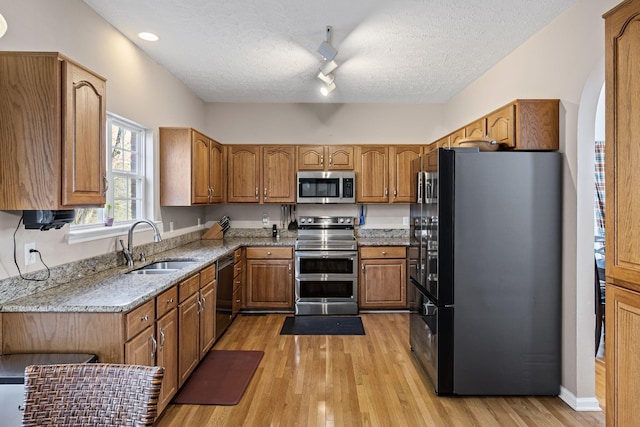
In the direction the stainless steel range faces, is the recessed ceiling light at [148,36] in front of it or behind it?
in front

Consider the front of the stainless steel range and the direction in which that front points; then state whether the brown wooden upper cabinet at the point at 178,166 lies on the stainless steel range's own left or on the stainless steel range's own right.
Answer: on the stainless steel range's own right

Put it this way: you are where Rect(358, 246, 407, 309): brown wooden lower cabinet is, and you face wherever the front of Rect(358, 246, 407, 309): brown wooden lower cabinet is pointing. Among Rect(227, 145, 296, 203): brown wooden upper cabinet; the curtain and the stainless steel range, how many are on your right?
2

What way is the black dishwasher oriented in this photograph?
to the viewer's right

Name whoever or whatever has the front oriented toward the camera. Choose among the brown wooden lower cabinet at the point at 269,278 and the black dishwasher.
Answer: the brown wooden lower cabinet

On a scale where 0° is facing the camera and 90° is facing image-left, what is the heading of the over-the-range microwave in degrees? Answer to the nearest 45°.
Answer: approximately 0°

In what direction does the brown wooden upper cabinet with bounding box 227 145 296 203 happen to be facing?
toward the camera

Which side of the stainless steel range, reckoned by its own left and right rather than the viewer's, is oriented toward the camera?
front

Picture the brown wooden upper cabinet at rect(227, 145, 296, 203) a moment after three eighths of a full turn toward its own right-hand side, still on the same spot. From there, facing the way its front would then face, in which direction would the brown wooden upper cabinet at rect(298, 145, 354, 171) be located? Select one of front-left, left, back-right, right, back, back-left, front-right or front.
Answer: back-right

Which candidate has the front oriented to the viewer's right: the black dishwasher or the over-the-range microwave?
the black dishwasher

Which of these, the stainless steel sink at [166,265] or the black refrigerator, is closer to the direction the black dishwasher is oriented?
the black refrigerator

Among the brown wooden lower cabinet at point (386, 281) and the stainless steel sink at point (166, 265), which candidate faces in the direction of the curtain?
the stainless steel sink

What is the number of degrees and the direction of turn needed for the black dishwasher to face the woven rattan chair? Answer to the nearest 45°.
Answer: approximately 90° to its right

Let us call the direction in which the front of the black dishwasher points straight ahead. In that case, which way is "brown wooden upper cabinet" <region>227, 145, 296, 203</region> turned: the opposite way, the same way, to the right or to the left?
to the right

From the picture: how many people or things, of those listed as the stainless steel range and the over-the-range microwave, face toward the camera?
2
